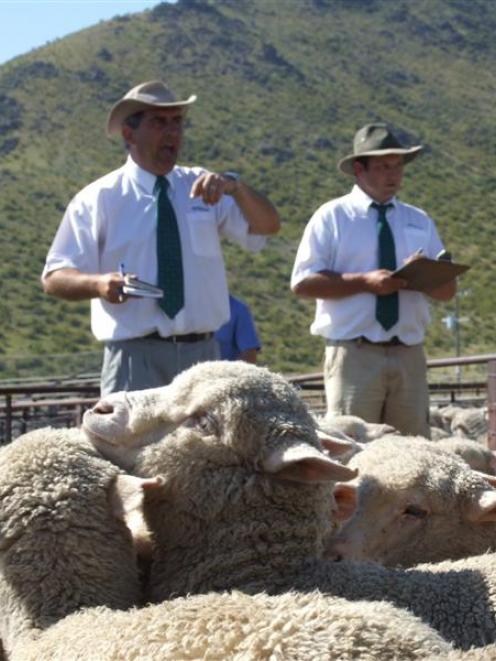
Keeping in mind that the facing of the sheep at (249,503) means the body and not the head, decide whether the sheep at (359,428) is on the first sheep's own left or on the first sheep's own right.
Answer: on the first sheep's own right

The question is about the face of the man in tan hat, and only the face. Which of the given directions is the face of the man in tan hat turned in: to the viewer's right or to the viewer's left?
to the viewer's right

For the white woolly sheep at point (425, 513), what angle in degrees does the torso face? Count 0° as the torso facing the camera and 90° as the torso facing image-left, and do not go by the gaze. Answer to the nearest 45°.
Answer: approximately 90°

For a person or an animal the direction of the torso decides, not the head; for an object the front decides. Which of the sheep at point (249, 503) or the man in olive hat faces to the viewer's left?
the sheep

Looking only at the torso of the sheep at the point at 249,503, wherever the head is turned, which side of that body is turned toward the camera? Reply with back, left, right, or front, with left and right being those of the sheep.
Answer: left

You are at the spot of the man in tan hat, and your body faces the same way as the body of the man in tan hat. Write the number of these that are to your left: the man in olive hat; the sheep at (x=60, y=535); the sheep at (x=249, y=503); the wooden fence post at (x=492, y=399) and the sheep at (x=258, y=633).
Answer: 2

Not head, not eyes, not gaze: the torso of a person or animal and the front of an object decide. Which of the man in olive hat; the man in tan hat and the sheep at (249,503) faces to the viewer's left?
the sheep

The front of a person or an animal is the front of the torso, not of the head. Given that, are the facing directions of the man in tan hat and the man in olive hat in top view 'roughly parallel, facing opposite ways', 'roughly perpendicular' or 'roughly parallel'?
roughly parallel

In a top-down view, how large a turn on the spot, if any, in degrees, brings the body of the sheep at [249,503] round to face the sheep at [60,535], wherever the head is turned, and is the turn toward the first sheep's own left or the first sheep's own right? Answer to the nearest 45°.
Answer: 0° — it already faces it

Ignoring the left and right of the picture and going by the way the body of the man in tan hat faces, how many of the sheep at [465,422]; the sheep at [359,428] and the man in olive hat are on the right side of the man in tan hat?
0

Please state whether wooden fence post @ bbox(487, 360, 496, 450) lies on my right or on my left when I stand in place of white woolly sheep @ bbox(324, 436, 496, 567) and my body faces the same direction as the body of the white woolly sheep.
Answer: on my right

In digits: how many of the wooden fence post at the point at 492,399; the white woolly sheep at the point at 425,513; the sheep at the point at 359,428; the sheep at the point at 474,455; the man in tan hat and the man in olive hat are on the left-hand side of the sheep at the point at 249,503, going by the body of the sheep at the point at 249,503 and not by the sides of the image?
0

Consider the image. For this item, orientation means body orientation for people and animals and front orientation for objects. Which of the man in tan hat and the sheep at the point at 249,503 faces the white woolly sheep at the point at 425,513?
the man in tan hat

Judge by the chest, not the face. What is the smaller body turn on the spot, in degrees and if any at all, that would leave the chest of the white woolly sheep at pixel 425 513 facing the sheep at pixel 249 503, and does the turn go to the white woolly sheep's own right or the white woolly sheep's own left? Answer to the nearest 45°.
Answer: approximately 45° to the white woolly sheep's own left
